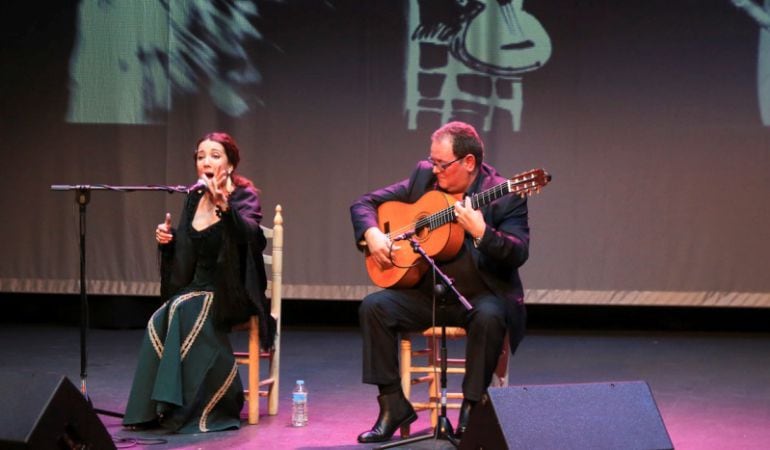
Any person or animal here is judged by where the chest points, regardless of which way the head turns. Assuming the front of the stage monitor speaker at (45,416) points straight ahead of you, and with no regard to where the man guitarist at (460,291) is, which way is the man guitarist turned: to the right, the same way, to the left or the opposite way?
the opposite way

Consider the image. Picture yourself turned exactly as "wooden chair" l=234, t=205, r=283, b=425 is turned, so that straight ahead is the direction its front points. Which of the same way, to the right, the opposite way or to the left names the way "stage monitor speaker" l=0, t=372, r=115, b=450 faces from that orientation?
the opposite way

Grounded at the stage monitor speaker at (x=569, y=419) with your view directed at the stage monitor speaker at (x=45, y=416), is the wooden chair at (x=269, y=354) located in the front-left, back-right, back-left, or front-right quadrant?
front-right

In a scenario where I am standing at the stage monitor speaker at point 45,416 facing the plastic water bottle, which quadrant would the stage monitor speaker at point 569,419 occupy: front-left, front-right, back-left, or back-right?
front-right

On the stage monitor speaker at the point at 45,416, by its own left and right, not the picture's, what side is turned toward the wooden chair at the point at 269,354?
front

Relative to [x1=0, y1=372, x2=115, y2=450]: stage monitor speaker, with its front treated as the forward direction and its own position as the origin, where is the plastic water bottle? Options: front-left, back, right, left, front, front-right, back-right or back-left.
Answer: front

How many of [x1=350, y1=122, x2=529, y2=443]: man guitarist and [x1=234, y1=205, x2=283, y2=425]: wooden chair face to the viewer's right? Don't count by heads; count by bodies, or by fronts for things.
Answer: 0

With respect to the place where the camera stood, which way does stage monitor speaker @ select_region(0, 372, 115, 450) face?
facing away from the viewer and to the right of the viewer

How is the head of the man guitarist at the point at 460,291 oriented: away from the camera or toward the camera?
toward the camera

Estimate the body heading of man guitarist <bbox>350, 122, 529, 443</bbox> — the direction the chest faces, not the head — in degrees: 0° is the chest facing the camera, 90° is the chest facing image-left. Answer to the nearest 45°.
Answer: approximately 45°

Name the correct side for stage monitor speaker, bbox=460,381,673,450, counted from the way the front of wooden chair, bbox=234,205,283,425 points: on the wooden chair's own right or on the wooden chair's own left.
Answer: on the wooden chair's own left

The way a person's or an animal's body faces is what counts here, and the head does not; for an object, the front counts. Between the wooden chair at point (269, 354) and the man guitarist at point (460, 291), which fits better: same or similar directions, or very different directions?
same or similar directions

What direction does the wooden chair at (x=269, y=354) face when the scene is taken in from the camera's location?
facing the viewer and to the left of the viewer

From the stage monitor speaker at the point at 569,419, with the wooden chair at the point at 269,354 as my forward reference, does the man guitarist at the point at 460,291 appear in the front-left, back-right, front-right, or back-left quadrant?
front-right

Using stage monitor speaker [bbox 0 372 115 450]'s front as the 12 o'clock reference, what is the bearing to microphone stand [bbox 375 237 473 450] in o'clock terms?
The microphone stand is roughly at 1 o'clock from the stage monitor speaker.

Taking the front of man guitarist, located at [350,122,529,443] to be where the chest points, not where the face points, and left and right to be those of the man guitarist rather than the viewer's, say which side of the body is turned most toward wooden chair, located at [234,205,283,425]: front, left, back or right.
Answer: right
